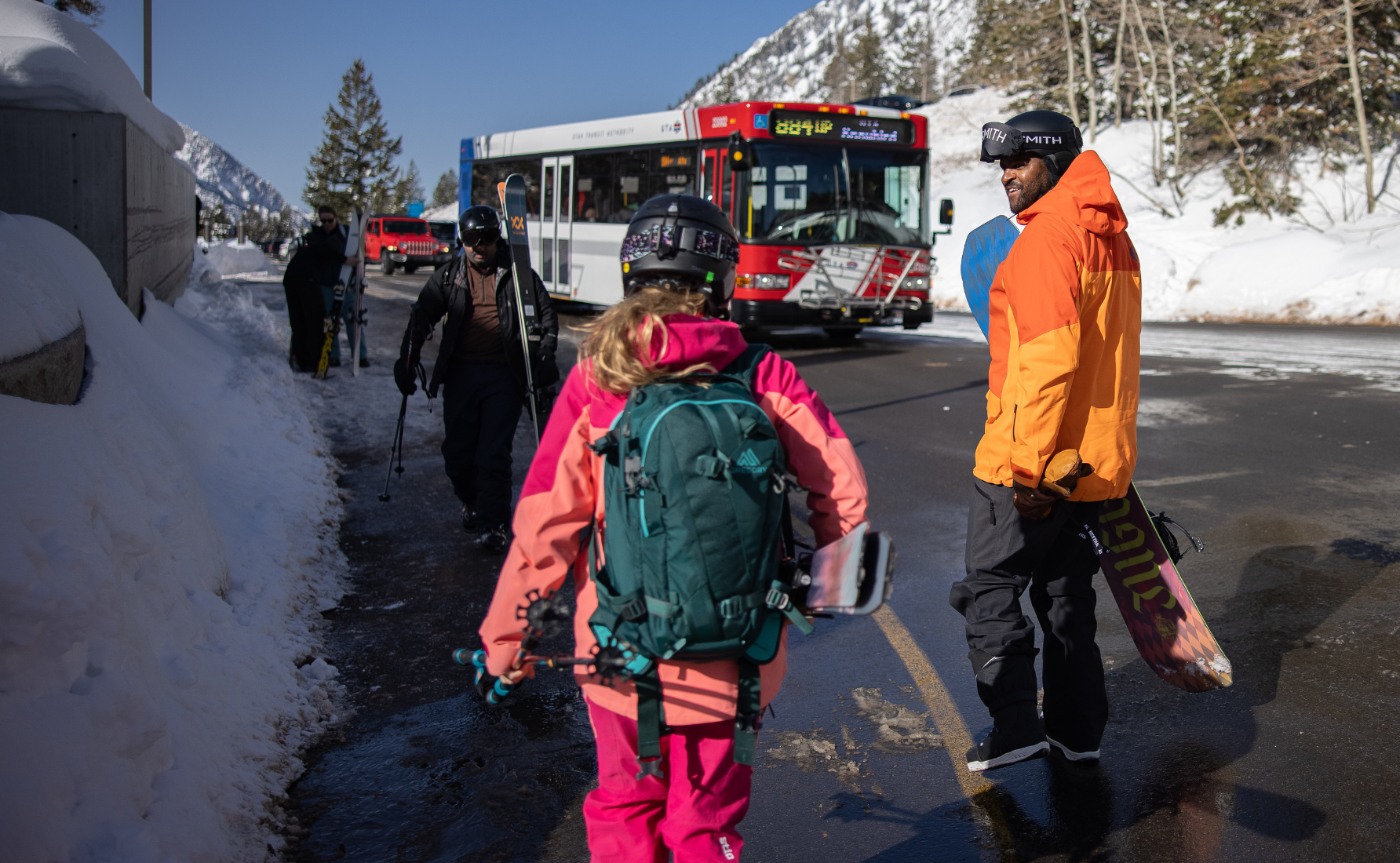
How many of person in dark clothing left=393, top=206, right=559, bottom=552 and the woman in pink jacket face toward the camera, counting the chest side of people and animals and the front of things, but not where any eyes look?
1

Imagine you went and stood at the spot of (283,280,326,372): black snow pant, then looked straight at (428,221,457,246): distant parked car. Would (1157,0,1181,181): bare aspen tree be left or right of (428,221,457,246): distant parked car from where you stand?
right

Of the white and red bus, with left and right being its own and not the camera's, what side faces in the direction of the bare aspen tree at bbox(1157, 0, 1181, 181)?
left

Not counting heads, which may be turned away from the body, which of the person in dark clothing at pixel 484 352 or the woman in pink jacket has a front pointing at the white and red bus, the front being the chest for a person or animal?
the woman in pink jacket

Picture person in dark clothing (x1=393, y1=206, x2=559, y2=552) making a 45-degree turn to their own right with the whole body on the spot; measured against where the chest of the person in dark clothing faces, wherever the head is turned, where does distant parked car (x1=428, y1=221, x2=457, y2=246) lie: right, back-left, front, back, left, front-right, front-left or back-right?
back-right

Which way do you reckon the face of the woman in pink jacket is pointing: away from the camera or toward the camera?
away from the camera

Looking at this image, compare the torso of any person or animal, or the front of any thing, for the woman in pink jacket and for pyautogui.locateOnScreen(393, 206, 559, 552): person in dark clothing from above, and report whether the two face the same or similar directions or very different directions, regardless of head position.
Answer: very different directions

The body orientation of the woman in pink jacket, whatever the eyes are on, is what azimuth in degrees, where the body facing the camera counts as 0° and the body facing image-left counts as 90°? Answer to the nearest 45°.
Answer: approximately 180°

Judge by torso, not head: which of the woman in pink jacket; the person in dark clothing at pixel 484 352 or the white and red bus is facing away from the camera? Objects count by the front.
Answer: the woman in pink jacket

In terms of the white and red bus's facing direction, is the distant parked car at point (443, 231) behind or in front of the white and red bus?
behind
